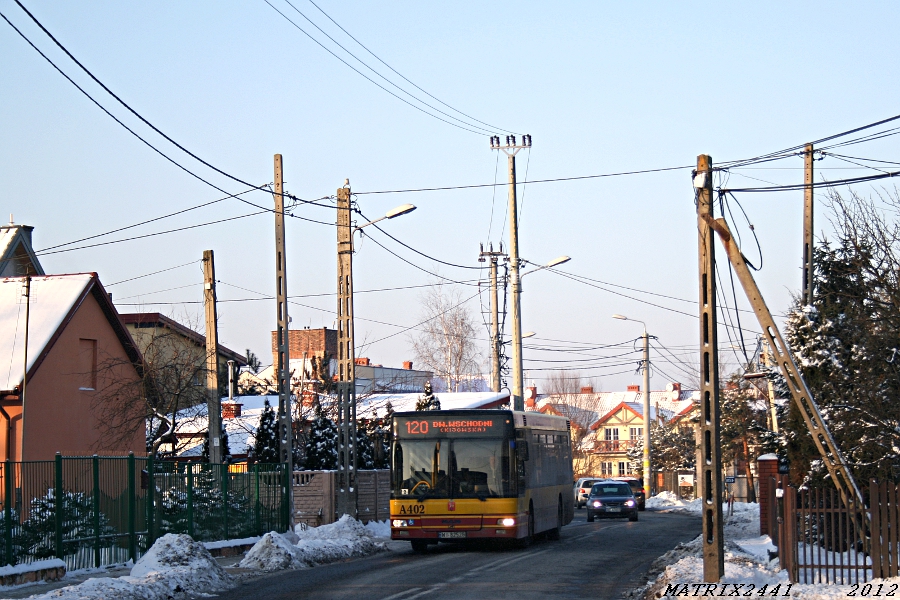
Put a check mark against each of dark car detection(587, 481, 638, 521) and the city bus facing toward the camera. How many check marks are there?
2

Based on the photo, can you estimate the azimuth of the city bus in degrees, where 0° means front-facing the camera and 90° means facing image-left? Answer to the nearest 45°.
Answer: approximately 0°

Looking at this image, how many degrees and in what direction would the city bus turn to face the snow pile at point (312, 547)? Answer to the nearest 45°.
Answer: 0° — it already faces it

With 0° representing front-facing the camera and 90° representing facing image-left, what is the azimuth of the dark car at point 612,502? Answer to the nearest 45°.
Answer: approximately 0°

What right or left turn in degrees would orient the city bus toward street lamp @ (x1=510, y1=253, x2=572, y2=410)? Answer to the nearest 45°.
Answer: approximately 180°
